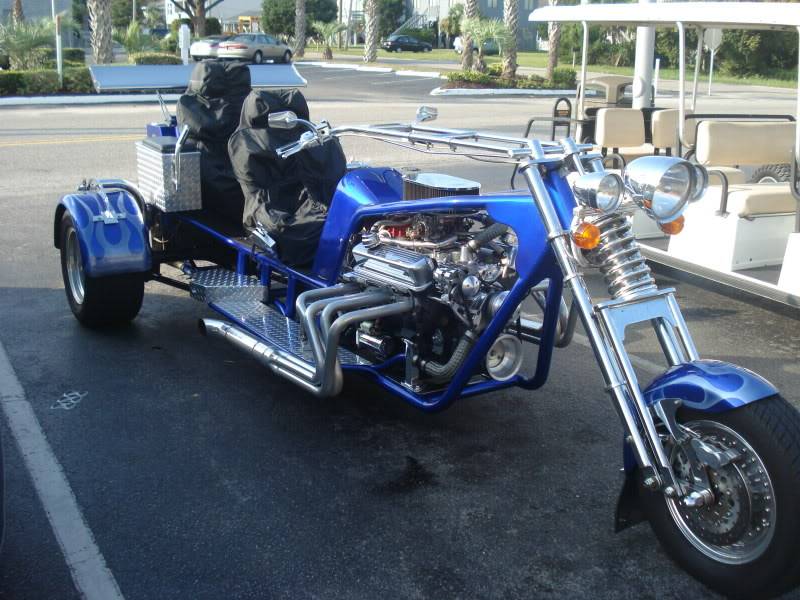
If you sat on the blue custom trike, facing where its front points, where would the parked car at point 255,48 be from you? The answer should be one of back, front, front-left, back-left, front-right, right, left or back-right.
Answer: back-left

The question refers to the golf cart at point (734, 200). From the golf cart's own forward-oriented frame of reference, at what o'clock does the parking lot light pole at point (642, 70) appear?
The parking lot light pole is roughly at 7 o'clock from the golf cart.

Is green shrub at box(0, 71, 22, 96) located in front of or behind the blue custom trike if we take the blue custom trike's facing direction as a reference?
behind

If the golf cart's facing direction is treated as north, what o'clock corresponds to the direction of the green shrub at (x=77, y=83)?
The green shrub is roughly at 6 o'clock from the golf cart.

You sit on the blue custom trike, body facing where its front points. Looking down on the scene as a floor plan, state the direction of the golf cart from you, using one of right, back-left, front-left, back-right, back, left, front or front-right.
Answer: left

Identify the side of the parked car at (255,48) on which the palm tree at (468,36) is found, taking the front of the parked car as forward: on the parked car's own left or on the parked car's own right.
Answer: on the parked car's own right

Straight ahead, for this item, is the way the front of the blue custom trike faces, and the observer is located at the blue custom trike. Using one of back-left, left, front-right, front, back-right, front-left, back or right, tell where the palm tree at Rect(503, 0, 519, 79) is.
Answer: back-left

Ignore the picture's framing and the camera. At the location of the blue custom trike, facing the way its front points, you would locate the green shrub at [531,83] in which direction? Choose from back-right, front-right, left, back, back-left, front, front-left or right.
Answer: back-left

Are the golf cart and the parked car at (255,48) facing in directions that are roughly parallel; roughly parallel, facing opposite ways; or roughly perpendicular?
roughly perpendicular
